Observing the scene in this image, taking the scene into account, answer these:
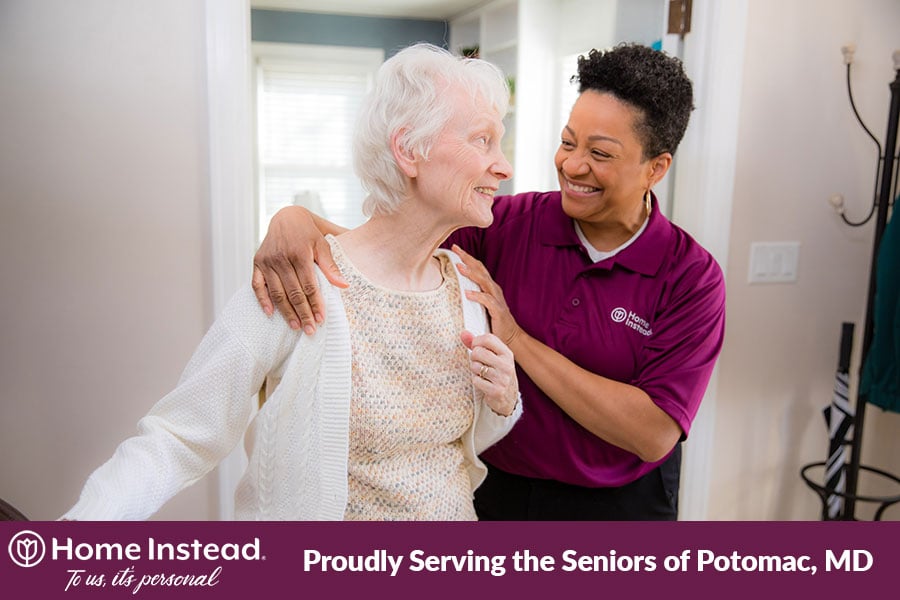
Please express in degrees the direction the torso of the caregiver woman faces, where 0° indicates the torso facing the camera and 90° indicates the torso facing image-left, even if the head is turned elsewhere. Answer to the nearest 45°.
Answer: approximately 45°

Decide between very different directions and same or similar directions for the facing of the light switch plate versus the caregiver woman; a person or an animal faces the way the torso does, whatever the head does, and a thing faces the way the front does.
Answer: same or similar directions

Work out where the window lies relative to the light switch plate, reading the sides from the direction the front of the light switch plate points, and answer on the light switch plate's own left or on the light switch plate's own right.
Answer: on the light switch plate's own right

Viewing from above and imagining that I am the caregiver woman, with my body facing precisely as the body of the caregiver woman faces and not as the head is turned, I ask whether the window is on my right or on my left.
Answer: on my right

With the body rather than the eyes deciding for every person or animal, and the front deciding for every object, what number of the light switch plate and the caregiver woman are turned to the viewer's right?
0

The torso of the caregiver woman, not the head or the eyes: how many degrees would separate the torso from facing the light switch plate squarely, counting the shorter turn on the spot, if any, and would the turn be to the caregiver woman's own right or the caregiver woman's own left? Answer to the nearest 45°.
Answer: approximately 180°

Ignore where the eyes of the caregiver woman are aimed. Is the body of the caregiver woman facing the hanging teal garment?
no

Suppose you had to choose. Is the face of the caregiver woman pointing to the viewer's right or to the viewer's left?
to the viewer's left

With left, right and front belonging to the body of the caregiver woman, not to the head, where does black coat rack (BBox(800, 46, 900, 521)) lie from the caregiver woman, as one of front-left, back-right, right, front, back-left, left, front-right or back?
back

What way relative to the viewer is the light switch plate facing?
toward the camera
